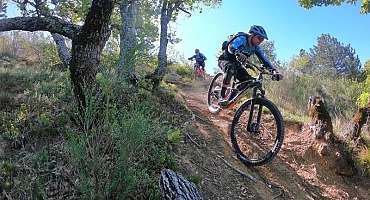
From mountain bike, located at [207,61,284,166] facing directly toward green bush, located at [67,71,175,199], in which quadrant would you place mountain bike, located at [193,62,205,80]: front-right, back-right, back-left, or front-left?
back-right

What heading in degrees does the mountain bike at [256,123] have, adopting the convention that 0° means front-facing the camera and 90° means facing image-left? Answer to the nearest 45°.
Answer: approximately 315°

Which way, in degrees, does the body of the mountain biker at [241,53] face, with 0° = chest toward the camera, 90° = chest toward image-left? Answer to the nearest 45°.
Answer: approximately 315°

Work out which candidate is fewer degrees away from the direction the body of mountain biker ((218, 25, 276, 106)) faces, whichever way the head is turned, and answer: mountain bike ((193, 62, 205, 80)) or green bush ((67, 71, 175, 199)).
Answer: the green bush

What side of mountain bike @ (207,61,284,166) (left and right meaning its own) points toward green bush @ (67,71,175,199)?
right

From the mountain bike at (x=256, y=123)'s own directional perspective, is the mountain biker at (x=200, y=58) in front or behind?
behind

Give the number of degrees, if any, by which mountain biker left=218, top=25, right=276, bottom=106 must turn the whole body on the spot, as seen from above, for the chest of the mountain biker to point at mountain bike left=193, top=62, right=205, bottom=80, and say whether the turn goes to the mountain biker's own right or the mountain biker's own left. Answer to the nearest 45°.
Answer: approximately 135° to the mountain biker's own left

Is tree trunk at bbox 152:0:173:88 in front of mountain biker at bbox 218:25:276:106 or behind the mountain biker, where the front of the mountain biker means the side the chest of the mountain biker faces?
behind

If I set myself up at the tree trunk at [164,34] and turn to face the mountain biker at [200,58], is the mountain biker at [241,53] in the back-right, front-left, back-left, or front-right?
back-right
